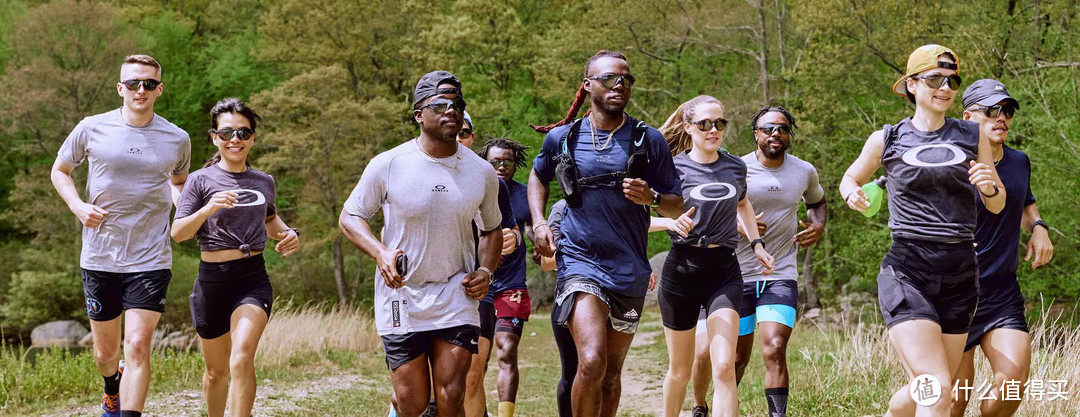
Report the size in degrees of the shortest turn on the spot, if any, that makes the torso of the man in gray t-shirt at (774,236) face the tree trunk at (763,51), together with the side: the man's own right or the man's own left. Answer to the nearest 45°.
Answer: approximately 180°

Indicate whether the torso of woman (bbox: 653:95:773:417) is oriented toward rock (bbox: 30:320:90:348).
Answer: no

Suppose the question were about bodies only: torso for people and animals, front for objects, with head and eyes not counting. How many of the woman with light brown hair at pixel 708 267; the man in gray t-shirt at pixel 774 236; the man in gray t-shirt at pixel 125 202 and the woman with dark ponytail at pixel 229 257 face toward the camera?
4

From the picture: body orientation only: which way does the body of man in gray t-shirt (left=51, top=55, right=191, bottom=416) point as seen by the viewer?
toward the camera

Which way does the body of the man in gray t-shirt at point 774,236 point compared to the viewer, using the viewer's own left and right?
facing the viewer

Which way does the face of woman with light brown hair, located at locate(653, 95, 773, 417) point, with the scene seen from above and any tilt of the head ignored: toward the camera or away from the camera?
toward the camera

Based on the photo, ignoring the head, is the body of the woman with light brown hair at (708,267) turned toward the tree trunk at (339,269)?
no

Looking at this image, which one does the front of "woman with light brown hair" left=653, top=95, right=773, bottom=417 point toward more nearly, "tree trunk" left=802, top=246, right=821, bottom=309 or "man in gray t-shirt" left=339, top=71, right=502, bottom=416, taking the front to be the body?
the man in gray t-shirt

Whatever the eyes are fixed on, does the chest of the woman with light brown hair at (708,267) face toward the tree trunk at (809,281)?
no

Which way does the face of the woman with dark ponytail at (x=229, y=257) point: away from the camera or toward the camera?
toward the camera

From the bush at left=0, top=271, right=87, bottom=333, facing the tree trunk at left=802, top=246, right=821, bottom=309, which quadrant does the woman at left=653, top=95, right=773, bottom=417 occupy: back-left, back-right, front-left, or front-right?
front-right

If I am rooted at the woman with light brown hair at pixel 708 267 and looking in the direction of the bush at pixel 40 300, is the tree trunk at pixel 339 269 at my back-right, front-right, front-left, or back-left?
front-right

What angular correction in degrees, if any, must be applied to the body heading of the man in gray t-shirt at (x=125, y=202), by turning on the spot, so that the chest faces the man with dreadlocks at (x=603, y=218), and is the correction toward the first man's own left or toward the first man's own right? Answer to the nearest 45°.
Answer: approximately 45° to the first man's own left

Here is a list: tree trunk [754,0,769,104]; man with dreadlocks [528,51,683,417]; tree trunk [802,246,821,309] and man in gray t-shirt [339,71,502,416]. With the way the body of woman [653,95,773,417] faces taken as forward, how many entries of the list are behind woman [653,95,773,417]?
2

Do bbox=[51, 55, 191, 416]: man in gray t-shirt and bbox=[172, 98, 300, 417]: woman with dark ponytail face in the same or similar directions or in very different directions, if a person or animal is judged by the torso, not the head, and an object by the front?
same or similar directions

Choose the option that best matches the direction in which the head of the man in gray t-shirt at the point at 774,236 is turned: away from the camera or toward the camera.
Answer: toward the camera

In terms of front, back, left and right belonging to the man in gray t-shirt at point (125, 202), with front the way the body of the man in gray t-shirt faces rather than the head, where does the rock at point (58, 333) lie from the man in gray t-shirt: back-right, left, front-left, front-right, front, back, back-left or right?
back

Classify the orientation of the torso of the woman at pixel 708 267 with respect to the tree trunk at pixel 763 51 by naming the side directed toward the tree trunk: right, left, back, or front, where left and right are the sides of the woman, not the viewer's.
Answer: back

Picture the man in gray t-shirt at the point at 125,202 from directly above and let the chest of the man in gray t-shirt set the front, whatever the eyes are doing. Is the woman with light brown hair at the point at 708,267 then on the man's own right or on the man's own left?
on the man's own left
